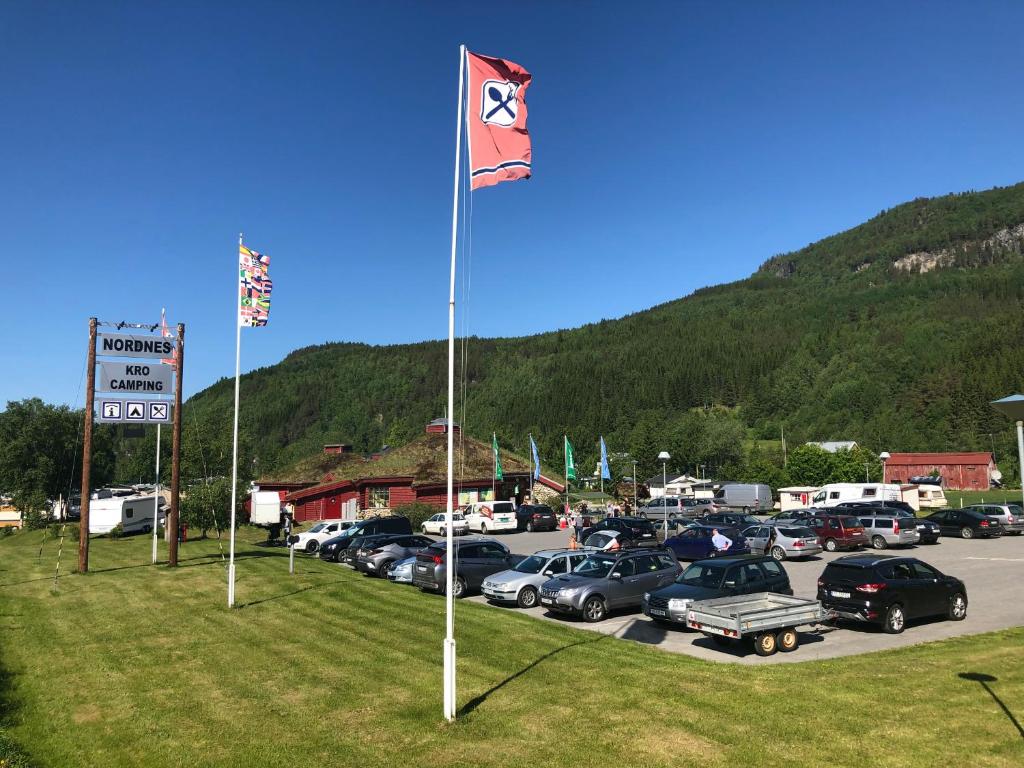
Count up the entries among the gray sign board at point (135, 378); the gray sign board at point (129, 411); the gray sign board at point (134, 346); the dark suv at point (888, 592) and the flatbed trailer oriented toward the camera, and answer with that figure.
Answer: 3

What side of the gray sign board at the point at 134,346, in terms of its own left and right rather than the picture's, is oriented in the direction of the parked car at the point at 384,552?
left

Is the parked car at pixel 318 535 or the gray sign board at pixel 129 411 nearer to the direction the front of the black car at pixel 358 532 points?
the gray sign board

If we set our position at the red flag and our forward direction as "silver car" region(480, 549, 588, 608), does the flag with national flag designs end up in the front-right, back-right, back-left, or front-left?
front-left

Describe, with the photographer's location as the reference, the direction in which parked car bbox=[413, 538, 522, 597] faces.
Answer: facing away from the viewer and to the right of the viewer

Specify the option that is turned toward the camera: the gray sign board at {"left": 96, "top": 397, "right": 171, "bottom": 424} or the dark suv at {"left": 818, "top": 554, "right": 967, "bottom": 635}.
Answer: the gray sign board

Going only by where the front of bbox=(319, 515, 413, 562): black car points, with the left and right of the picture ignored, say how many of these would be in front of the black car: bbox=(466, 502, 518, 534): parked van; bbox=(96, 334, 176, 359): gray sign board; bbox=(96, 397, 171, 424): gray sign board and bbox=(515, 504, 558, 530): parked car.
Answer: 2

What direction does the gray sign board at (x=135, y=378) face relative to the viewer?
toward the camera

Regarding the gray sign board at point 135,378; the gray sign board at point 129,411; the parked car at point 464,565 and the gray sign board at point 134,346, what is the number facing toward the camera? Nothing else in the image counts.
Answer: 3

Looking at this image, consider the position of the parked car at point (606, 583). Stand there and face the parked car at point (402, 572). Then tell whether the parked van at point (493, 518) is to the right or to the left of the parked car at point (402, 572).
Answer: right

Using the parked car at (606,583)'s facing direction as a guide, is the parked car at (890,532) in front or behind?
behind

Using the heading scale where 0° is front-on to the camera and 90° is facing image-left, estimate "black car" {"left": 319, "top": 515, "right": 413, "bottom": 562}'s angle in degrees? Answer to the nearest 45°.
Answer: approximately 45°

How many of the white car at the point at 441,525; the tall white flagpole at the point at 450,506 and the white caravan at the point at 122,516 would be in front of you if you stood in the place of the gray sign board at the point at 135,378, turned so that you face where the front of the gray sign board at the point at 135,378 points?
1

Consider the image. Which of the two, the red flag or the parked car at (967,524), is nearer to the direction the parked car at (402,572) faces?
the red flag

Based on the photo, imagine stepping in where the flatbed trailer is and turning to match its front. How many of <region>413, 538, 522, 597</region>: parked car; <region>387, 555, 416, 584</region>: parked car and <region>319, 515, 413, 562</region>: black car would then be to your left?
3

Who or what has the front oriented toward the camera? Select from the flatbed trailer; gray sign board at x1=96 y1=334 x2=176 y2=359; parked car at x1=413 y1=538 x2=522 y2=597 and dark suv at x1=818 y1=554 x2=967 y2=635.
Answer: the gray sign board

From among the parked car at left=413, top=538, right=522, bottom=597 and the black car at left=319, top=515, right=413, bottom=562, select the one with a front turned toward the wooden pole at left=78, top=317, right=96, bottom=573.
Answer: the black car
